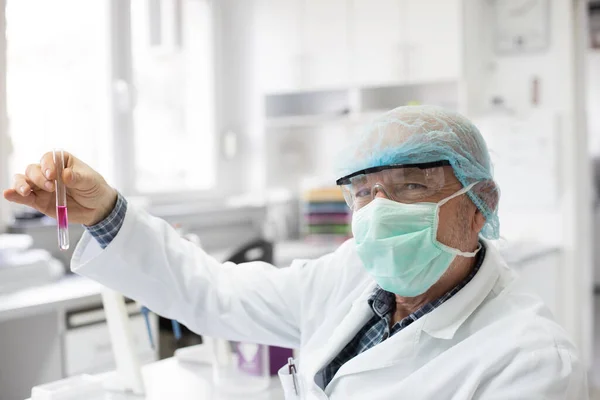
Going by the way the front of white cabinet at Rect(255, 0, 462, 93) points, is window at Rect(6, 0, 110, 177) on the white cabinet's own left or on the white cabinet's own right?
on the white cabinet's own right

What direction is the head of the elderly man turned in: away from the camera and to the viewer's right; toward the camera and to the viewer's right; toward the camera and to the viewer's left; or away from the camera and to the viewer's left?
toward the camera and to the viewer's left

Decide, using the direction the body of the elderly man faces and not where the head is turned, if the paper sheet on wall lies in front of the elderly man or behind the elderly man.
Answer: behind

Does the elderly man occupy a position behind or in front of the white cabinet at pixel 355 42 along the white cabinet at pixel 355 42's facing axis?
in front

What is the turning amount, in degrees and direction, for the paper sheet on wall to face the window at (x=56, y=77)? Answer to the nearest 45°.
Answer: approximately 45° to its right

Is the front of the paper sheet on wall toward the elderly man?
yes

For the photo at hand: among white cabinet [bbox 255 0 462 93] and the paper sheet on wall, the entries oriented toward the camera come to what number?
2

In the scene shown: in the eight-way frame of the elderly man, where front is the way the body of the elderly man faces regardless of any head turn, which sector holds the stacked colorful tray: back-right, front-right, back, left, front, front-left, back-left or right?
back-right
